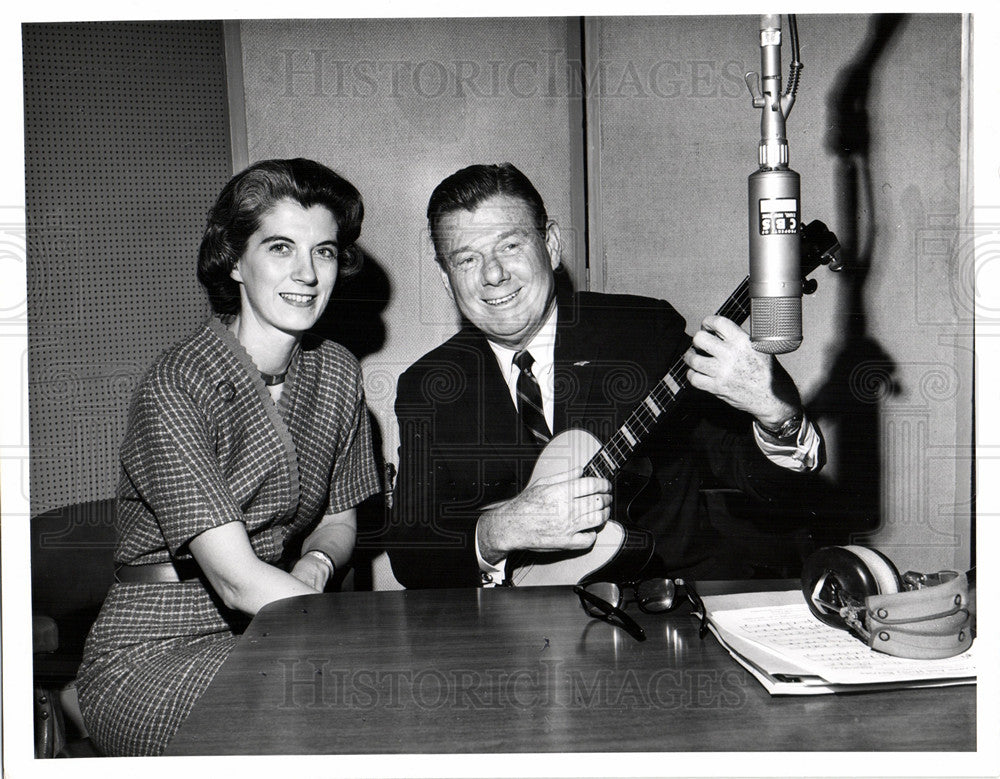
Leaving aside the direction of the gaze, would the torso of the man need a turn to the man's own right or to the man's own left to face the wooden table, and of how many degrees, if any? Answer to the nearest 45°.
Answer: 0° — they already face it

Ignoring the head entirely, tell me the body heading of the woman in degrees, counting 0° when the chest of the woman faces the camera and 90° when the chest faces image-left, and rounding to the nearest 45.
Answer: approximately 315°

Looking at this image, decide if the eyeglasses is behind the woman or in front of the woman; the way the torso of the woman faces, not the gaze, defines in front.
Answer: in front

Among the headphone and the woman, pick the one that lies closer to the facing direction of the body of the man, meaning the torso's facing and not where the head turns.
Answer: the headphone

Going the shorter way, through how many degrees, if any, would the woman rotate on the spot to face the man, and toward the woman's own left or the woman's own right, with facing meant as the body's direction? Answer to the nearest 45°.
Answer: approximately 45° to the woman's own left

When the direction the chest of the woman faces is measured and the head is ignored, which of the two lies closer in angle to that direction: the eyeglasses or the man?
the eyeglasses
